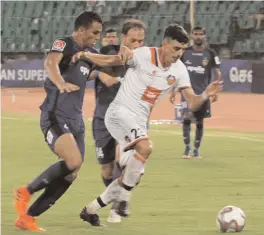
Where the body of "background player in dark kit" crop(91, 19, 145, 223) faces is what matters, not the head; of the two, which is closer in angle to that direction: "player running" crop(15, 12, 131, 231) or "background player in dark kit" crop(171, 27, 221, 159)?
the player running

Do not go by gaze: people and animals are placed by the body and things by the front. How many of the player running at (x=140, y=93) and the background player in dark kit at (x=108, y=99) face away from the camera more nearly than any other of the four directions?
0

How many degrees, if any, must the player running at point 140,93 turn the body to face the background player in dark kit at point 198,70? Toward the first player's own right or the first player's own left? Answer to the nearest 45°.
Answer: approximately 135° to the first player's own left

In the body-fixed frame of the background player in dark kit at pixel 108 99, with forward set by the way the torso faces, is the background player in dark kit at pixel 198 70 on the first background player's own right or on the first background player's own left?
on the first background player's own left

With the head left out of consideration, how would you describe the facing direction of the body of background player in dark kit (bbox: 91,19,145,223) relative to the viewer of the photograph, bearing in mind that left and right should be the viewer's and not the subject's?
facing the viewer and to the right of the viewer

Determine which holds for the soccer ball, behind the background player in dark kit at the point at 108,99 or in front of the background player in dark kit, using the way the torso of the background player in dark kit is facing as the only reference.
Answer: in front
